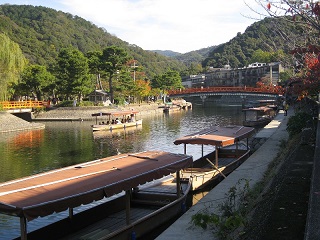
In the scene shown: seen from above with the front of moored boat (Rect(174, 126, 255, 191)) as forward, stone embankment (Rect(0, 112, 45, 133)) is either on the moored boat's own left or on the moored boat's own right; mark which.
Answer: on the moored boat's own left

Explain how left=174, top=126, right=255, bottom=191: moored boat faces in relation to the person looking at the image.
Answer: facing away from the viewer and to the right of the viewer

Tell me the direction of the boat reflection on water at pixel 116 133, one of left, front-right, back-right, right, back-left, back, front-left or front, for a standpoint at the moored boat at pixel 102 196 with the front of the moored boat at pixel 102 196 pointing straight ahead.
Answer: front-left

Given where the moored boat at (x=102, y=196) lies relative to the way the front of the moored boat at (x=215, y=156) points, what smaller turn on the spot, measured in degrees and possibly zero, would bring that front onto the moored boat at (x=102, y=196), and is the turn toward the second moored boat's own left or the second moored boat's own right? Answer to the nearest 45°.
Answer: approximately 135° to the second moored boat's own right

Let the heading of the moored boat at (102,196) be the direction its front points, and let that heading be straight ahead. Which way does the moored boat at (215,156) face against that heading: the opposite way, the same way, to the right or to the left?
the same way

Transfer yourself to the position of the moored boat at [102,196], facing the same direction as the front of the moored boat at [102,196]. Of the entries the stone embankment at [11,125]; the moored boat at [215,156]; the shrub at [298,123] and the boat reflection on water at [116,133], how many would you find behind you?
0

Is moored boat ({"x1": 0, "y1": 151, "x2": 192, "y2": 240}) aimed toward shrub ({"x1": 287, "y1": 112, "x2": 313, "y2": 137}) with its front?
yes

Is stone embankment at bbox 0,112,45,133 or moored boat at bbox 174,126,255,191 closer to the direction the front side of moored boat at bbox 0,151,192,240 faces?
the moored boat

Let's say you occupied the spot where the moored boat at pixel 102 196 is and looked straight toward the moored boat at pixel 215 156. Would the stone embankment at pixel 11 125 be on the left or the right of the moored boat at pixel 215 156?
left

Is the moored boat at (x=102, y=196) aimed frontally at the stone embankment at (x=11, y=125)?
no

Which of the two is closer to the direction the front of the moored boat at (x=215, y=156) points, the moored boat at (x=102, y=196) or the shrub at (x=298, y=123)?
the shrub
